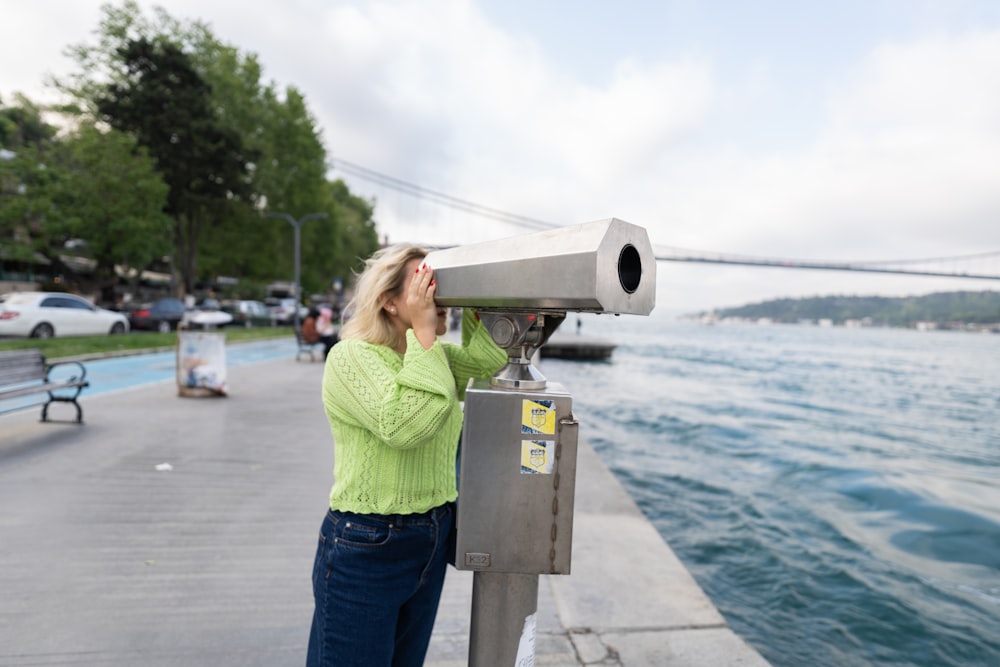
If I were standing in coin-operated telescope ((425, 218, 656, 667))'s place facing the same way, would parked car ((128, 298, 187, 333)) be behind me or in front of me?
behind

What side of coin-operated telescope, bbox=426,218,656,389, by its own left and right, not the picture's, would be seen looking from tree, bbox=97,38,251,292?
back

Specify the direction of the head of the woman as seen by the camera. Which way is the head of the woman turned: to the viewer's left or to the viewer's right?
to the viewer's right

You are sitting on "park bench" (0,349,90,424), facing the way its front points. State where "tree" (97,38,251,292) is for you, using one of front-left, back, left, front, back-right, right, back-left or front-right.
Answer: back-left

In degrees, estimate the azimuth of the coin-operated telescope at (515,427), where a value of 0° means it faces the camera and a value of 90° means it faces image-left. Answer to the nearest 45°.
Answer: approximately 315°

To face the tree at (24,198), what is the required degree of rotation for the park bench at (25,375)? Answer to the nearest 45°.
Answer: approximately 135° to its left

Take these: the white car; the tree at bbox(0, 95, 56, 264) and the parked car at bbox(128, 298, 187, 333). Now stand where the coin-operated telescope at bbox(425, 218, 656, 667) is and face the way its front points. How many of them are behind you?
3

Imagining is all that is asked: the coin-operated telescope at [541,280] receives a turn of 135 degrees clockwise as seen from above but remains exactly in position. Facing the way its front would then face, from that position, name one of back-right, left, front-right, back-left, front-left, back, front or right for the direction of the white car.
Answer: front-right

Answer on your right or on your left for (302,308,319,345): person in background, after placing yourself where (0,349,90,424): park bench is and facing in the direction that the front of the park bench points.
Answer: on your left

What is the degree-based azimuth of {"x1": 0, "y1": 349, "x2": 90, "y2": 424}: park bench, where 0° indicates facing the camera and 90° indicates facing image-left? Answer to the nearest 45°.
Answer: approximately 315°

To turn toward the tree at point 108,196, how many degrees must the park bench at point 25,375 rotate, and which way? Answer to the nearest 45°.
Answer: approximately 135° to its left

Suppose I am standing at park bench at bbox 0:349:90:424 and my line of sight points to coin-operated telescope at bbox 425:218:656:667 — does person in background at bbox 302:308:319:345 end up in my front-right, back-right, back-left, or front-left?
back-left

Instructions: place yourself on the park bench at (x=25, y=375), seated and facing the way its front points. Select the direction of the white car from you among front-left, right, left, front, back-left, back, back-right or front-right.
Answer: back-left

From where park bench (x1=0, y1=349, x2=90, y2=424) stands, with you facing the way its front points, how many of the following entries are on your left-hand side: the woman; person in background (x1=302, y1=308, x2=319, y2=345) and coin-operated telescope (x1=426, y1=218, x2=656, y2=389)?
1
